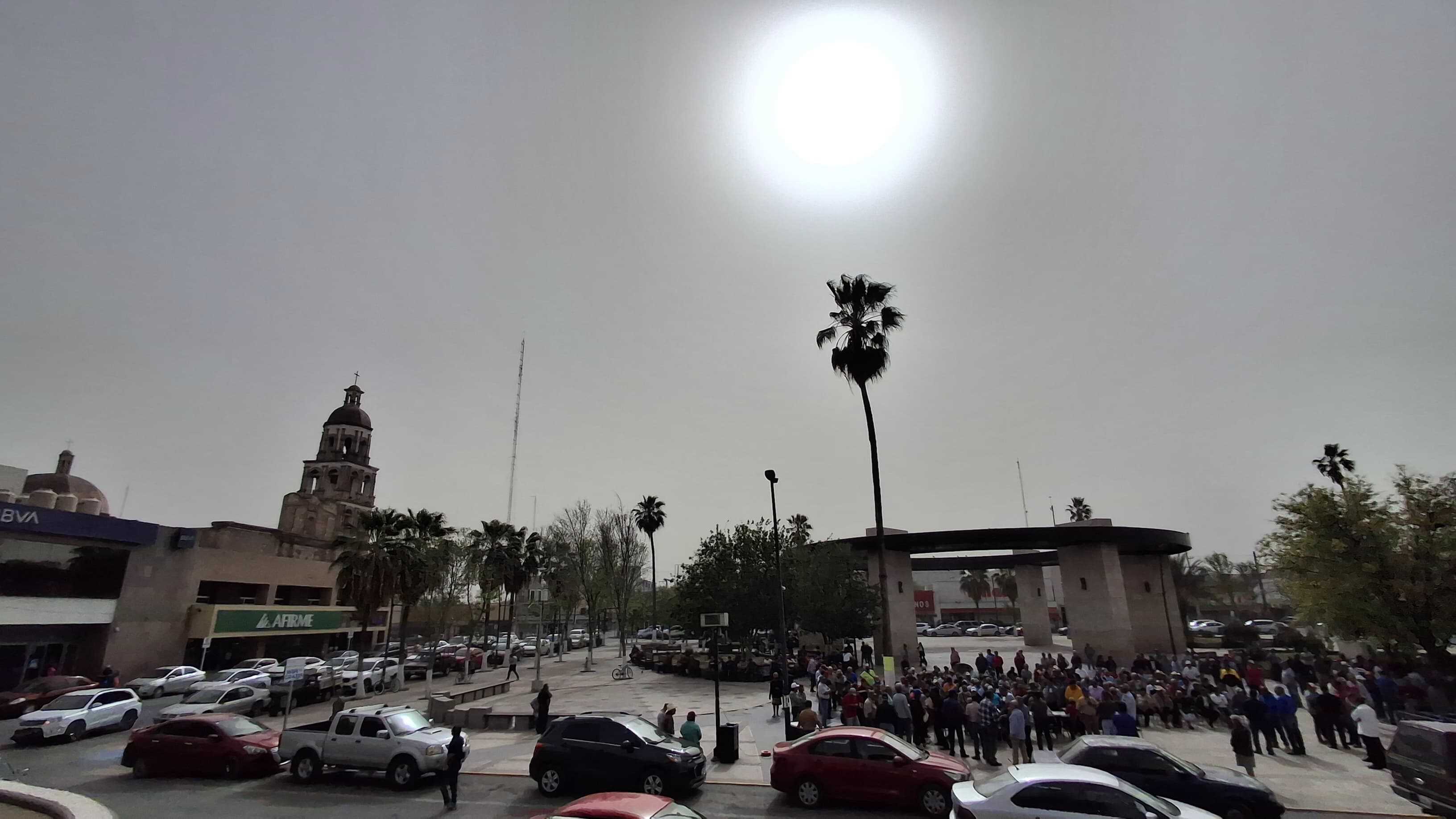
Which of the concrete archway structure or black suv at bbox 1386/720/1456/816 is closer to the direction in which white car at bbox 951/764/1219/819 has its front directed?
the black suv

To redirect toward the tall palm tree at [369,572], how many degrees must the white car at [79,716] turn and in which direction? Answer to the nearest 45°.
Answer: approximately 180°

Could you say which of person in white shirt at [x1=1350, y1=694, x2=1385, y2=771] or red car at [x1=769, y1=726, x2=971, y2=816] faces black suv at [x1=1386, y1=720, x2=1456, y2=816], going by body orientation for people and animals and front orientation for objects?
the red car

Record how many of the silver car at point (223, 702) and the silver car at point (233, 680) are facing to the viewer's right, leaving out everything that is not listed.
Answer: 0

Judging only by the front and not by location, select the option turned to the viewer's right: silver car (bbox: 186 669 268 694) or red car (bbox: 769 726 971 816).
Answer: the red car

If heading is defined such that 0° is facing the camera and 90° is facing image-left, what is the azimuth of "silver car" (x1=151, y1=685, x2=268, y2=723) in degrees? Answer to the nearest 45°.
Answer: approximately 45°

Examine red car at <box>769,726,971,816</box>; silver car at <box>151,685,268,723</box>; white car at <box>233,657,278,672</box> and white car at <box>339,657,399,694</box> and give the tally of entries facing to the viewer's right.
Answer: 1

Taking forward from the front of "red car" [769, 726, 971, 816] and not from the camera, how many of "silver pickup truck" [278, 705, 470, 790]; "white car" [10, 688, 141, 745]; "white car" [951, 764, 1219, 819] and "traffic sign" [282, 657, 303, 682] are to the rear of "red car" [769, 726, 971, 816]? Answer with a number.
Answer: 3

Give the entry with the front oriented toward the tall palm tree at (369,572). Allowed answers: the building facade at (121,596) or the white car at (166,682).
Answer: the building facade

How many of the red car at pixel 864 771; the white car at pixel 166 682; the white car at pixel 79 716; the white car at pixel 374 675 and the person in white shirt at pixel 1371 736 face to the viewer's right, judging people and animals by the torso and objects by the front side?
1

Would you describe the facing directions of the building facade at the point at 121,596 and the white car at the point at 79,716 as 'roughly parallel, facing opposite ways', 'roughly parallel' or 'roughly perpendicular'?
roughly perpendicular
